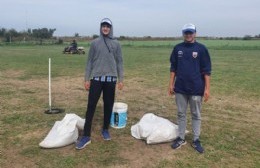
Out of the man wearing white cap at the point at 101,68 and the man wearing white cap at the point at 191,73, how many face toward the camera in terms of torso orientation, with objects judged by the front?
2

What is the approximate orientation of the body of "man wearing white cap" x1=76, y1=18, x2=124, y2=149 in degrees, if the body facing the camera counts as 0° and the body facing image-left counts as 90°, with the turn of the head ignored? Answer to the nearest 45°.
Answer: approximately 0°

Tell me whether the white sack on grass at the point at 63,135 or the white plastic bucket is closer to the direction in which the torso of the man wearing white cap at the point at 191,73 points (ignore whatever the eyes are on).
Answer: the white sack on grass

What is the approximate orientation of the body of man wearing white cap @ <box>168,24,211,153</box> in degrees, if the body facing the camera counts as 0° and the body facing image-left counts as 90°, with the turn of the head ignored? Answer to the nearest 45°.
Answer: approximately 0°

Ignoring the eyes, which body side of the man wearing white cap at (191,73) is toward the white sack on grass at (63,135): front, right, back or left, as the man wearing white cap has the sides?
right
